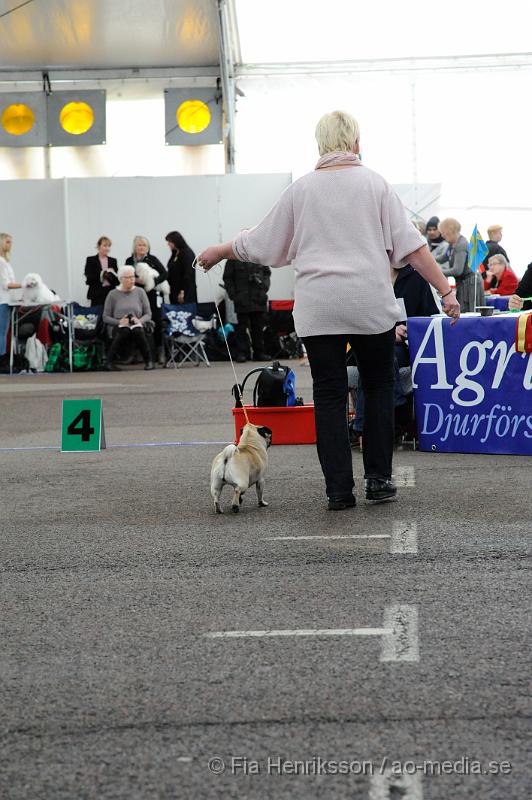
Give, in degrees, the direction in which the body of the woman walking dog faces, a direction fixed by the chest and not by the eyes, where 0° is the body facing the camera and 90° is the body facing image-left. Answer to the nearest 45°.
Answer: approximately 180°

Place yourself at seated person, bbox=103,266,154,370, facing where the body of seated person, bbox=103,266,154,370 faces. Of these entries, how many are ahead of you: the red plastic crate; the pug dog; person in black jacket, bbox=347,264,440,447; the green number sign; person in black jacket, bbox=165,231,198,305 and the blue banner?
5

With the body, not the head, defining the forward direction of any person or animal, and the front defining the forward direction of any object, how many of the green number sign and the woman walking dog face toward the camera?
1

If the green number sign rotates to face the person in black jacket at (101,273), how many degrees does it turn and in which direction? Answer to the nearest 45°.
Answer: approximately 180°

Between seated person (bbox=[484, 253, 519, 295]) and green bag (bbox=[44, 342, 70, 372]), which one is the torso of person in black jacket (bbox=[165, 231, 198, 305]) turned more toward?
the green bag

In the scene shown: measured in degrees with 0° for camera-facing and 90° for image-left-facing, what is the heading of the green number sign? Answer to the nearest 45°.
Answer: approximately 0°

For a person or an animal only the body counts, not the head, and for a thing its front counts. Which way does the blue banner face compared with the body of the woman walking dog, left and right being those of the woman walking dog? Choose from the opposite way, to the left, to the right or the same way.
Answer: the opposite way

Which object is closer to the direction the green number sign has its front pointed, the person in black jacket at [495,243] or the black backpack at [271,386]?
the black backpack

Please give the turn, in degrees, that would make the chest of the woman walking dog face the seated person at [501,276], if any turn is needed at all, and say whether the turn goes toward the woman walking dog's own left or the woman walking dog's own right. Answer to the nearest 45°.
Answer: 0° — they already face them
